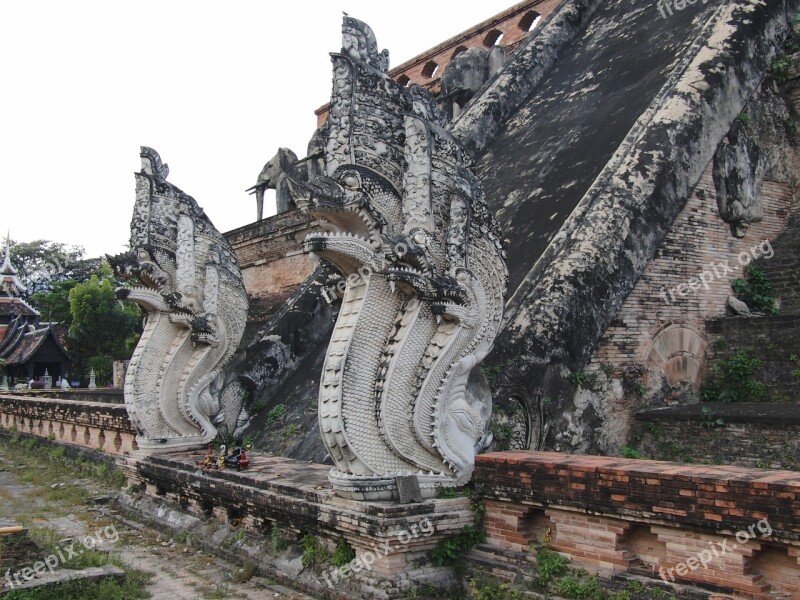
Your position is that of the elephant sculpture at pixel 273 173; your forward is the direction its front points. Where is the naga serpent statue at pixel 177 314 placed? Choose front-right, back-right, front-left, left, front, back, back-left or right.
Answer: left

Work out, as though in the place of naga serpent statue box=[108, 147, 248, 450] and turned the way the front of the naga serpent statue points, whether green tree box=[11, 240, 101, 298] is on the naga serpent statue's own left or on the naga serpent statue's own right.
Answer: on the naga serpent statue's own right

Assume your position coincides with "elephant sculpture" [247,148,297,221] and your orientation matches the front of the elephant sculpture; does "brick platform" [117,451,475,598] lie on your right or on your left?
on your left

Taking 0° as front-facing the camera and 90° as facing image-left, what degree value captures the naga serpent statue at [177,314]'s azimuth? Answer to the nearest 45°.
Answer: approximately 45°

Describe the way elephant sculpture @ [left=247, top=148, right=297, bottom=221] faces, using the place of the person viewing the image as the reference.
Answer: facing to the left of the viewer
